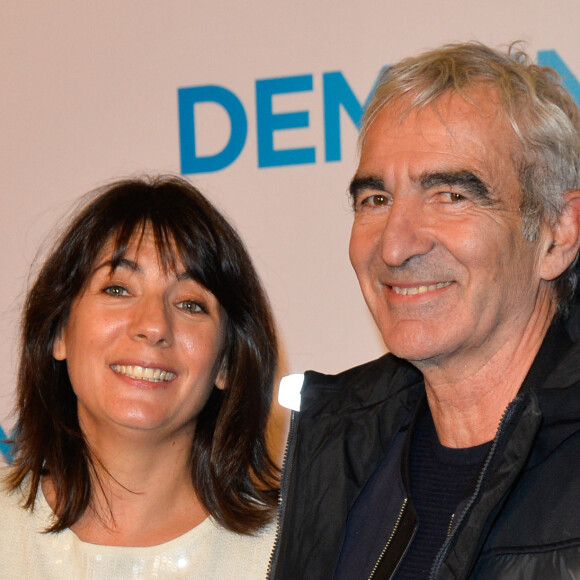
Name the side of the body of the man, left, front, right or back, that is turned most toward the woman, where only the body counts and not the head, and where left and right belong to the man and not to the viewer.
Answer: right

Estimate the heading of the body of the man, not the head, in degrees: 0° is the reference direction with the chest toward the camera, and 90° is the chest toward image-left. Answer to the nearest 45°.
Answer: approximately 45°

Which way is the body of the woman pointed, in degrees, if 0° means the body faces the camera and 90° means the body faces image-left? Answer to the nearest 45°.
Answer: approximately 0°

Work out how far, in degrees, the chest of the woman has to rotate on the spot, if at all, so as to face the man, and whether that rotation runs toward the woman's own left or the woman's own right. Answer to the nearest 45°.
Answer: approximately 45° to the woman's own left

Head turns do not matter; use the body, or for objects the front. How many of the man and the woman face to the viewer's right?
0
